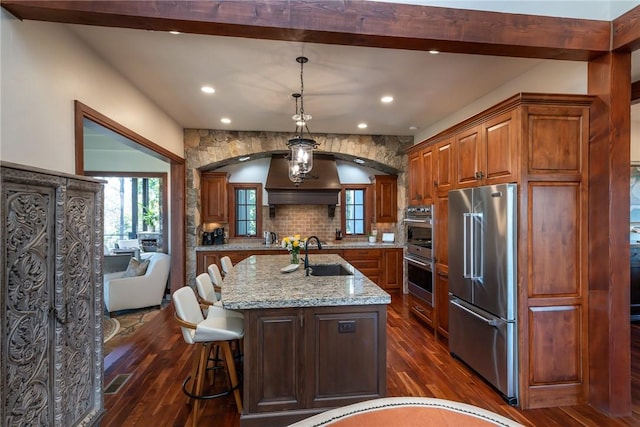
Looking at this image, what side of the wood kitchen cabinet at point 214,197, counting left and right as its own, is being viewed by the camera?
front

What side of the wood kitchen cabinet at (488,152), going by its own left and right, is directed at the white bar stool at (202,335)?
front

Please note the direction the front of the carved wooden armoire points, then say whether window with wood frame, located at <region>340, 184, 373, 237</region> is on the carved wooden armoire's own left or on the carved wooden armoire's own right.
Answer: on the carved wooden armoire's own left

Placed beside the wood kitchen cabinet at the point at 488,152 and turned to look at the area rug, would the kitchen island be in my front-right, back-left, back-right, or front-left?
front-left

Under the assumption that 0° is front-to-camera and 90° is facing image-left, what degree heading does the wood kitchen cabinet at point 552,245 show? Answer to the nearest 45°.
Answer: approximately 45°

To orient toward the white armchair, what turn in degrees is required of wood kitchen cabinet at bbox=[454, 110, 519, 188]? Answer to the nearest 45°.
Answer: approximately 45° to its right

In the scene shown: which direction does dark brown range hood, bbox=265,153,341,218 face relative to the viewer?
toward the camera

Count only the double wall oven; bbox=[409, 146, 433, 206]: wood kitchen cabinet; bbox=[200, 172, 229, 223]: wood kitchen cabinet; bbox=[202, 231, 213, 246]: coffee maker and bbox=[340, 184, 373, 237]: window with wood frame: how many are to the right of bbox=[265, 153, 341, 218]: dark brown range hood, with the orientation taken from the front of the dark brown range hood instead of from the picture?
2

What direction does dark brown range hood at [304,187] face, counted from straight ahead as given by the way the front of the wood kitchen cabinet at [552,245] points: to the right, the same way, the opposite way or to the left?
to the left

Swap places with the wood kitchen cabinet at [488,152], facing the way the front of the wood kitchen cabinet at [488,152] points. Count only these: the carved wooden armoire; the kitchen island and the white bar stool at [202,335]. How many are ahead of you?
3

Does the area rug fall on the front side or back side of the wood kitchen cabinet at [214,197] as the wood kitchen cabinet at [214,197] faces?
on the front side

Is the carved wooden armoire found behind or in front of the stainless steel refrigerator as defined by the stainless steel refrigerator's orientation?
in front

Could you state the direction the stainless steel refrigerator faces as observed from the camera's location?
facing the viewer and to the left of the viewer

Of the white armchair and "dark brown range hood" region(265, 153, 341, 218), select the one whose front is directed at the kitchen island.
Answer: the dark brown range hood

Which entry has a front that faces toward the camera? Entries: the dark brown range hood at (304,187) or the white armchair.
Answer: the dark brown range hood

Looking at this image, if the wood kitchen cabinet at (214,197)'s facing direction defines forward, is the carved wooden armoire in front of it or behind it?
in front
